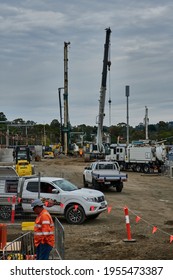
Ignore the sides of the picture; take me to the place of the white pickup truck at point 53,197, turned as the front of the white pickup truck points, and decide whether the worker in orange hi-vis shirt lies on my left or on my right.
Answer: on my right

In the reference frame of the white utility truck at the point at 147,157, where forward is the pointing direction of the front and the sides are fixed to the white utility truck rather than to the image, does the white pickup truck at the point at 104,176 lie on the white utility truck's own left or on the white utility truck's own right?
on the white utility truck's own left

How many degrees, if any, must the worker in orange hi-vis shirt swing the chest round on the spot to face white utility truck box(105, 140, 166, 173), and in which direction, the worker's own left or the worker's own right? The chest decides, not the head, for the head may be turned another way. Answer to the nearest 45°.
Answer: approximately 90° to the worker's own right

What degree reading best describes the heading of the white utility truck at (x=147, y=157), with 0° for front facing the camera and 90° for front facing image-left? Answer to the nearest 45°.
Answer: approximately 135°

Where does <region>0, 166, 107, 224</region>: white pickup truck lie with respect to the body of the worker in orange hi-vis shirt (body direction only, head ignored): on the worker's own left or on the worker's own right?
on the worker's own right

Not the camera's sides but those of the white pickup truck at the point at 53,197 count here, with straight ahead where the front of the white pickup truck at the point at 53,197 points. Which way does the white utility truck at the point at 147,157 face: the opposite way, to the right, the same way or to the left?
the opposite way
